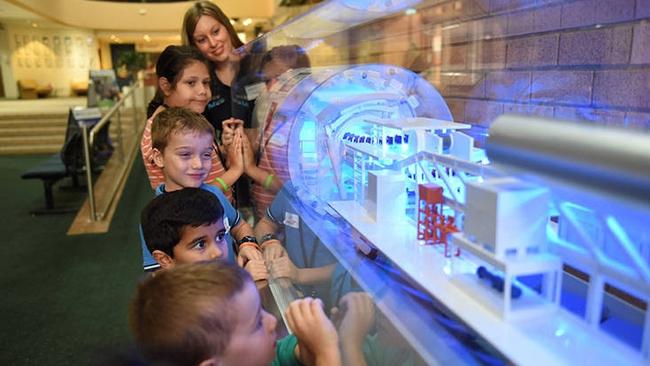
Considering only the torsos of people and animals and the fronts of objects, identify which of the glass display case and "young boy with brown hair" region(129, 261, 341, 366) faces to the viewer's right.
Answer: the young boy with brown hair

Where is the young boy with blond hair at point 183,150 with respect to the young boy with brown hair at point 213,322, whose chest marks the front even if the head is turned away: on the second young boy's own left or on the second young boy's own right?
on the second young boy's own left

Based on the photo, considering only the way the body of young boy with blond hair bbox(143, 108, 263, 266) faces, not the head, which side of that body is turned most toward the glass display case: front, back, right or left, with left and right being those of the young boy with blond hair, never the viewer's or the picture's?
front

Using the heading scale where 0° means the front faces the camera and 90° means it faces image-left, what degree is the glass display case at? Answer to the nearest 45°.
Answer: approximately 45°

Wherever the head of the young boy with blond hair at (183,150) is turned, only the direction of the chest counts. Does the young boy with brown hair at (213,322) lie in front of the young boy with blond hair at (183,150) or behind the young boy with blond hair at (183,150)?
in front

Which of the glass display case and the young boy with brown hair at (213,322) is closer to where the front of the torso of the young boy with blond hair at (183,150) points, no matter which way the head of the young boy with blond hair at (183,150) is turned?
the glass display case

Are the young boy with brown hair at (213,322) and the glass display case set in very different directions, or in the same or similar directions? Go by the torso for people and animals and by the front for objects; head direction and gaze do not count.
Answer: very different directions

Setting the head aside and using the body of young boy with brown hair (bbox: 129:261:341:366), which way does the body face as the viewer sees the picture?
to the viewer's right

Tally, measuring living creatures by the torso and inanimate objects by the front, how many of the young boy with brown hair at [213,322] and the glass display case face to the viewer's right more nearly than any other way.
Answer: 1

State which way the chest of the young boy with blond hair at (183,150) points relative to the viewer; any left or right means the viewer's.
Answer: facing the viewer and to the right of the viewer
